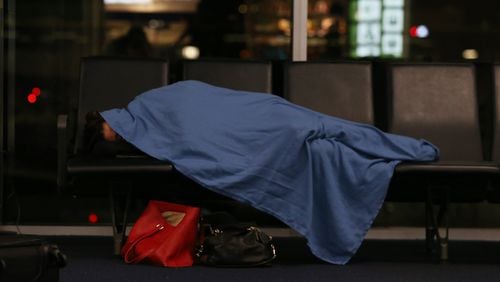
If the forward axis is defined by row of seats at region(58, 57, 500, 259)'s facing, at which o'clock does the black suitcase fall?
The black suitcase is roughly at 1 o'clock from the row of seats.

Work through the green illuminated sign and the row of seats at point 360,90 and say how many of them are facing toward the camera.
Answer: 2

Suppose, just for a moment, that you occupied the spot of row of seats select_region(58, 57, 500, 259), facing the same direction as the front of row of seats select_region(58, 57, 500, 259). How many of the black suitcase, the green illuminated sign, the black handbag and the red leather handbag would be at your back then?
1

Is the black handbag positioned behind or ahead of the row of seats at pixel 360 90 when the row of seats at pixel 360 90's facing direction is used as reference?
ahead

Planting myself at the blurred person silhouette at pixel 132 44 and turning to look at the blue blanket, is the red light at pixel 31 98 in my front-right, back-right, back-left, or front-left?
back-right

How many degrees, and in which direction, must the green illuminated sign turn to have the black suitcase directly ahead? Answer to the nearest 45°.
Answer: approximately 45° to its right

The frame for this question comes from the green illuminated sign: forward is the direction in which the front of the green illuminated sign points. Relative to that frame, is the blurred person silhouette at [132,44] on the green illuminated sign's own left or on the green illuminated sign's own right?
on the green illuminated sign's own right

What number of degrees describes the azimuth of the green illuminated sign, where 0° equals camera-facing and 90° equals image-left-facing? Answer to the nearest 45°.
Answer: approximately 0°

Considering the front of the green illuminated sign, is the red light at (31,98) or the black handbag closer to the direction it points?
the black handbag

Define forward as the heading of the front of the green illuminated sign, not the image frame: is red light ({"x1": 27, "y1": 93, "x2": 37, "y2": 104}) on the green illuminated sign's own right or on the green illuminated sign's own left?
on the green illuminated sign's own right

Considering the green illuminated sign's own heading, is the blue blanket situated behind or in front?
in front

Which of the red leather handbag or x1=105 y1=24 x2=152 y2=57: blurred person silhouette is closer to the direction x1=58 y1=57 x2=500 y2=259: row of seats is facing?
the red leather handbag
